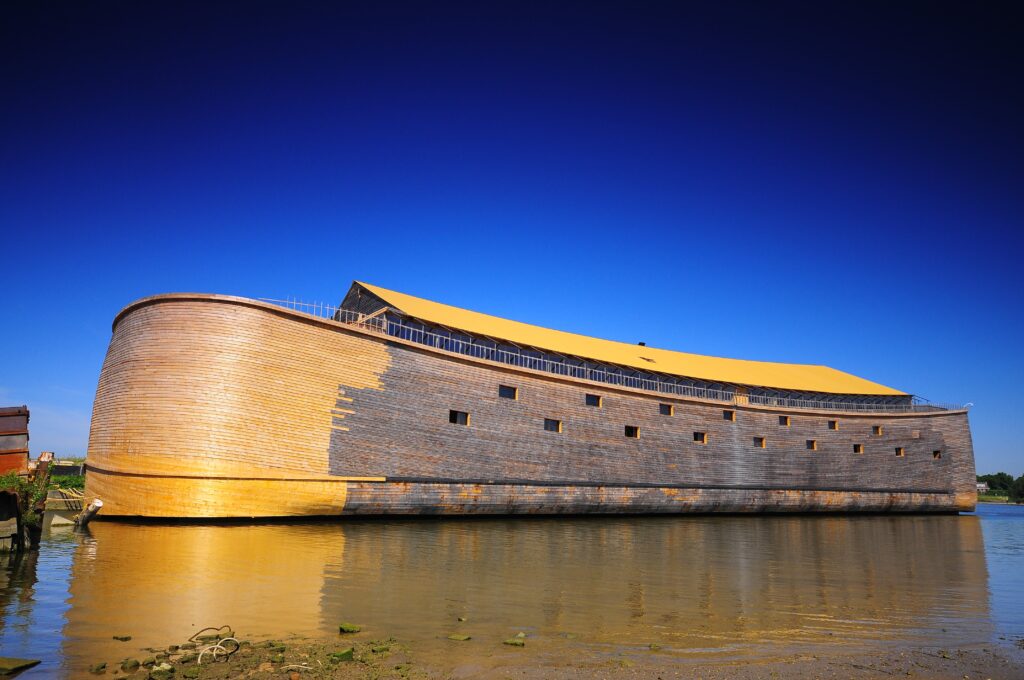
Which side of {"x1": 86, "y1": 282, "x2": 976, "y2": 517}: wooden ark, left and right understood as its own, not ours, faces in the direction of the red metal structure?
front

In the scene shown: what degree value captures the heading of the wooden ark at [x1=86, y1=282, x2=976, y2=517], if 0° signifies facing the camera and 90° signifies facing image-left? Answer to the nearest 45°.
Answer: approximately 45°
